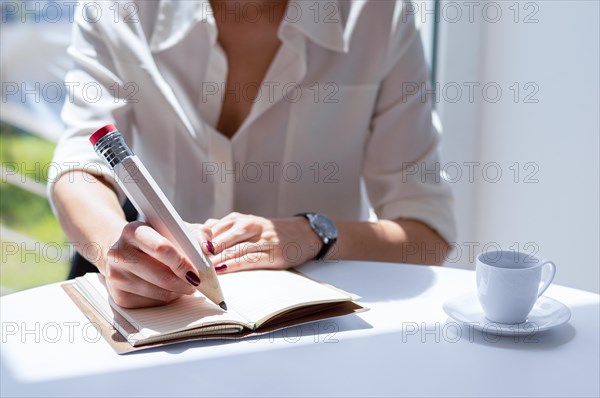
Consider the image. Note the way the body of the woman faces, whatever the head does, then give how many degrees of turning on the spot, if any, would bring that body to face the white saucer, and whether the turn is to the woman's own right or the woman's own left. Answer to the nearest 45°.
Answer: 0° — they already face it

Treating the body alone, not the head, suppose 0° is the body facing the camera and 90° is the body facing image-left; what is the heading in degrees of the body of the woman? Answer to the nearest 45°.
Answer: approximately 0°
